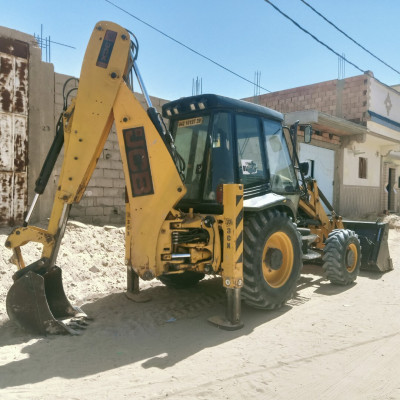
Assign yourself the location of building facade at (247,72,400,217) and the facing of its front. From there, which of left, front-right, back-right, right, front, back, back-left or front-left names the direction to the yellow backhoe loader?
front-right

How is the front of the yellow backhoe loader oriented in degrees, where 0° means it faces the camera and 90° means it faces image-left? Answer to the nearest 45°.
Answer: approximately 225°

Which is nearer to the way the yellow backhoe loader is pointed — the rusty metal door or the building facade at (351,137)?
the building facade

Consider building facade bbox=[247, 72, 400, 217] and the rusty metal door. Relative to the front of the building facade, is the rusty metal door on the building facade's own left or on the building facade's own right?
on the building facade's own right

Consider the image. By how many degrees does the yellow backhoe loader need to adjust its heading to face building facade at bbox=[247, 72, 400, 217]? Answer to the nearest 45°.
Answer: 0° — it already faces it
